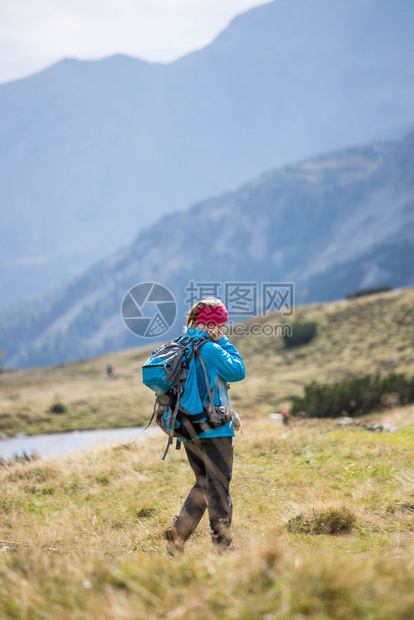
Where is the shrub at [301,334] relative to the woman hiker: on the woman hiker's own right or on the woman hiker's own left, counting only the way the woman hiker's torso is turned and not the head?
on the woman hiker's own left

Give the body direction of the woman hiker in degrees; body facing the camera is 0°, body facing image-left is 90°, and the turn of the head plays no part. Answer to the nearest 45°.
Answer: approximately 270°

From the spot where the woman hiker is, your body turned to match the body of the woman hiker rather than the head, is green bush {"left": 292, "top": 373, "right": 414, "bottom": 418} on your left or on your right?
on your left
